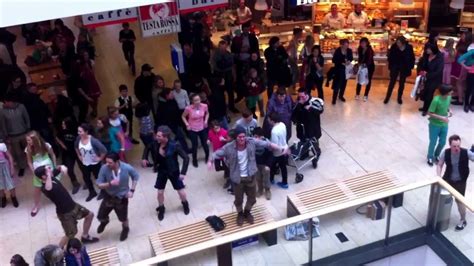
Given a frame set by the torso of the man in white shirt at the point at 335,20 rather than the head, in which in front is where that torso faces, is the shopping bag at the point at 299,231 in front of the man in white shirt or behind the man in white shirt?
in front

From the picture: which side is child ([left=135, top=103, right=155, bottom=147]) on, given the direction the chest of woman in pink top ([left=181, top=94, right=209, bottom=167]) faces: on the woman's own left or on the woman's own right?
on the woman's own right

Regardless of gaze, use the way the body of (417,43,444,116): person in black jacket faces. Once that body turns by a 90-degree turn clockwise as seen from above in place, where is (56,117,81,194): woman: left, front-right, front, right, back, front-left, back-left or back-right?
left

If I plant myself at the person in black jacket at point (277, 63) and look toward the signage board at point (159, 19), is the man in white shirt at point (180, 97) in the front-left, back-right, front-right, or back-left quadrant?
front-left

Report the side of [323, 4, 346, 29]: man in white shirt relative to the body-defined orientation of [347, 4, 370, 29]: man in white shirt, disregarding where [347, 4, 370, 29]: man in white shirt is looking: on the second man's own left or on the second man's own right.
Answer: on the second man's own right

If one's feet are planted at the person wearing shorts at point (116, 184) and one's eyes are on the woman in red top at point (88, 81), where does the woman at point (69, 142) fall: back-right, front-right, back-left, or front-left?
front-left

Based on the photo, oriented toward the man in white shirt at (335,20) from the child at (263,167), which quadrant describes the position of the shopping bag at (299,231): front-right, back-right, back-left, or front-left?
back-right

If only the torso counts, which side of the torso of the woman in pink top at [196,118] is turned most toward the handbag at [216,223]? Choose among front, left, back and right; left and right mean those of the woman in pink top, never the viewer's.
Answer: front

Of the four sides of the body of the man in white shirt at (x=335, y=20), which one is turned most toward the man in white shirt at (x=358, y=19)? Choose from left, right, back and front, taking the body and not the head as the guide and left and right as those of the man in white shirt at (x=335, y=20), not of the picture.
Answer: left

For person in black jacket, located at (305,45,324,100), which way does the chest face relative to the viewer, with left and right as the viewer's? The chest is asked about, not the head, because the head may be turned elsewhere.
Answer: facing the viewer
